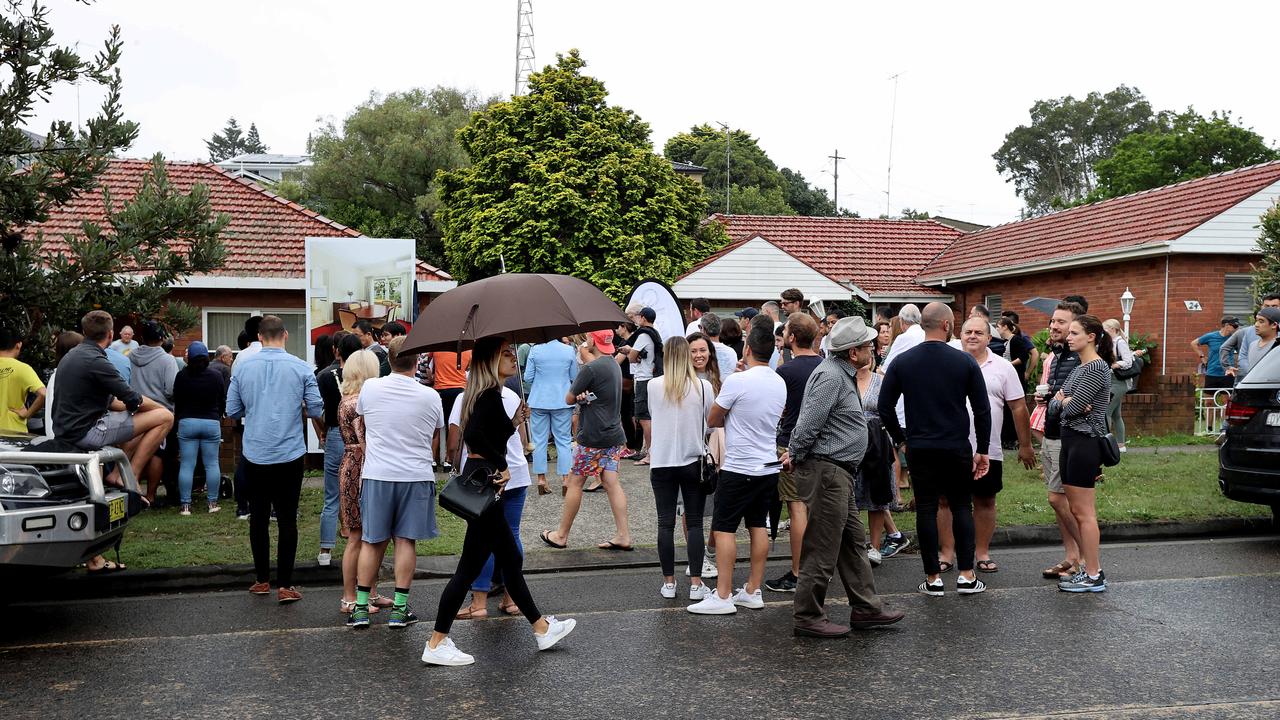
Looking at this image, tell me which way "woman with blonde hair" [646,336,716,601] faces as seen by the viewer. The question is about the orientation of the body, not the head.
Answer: away from the camera

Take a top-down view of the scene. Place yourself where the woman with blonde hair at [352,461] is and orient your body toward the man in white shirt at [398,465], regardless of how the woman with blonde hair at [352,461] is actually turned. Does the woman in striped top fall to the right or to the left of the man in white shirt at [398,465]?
left

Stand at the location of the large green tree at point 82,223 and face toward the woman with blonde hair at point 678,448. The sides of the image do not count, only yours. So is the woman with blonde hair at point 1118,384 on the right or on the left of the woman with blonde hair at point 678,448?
left

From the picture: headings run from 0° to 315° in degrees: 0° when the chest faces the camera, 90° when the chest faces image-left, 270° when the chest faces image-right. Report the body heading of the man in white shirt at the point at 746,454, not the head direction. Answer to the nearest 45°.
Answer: approximately 135°

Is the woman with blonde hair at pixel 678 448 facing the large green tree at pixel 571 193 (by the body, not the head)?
yes

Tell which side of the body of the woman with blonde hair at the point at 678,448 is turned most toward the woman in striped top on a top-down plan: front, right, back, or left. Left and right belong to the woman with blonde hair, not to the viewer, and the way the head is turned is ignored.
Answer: right

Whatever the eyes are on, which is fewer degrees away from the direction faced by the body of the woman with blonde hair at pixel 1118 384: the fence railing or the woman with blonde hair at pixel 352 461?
the woman with blonde hair

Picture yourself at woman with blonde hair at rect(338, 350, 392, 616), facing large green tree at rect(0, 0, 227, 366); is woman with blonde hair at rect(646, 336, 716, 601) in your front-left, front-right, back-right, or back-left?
back-right

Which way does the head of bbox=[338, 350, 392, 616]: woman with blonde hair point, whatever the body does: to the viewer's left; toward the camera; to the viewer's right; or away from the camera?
away from the camera

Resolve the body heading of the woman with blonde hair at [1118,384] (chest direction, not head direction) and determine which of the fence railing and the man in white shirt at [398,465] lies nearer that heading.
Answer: the man in white shirt

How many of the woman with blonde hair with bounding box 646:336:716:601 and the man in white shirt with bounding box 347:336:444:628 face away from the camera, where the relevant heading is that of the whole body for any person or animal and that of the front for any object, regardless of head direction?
2

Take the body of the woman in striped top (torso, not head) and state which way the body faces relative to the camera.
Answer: to the viewer's left

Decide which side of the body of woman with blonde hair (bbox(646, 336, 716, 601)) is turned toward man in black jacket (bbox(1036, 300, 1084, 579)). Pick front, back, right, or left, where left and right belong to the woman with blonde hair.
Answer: right

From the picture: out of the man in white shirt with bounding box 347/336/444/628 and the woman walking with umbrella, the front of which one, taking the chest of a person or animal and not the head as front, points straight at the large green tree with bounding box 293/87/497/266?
the man in white shirt
